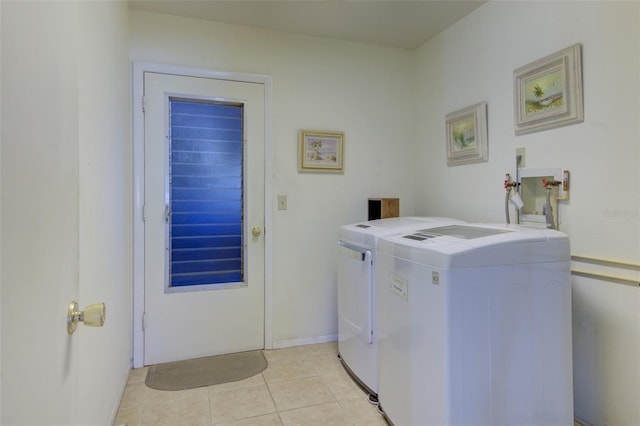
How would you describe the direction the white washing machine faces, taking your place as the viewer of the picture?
facing the viewer and to the left of the viewer

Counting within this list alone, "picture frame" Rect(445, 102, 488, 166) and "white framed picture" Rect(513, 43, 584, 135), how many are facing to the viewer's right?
0

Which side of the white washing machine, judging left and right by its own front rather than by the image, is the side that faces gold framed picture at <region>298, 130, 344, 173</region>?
right

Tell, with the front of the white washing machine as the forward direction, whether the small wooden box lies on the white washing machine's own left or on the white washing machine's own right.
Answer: on the white washing machine's own right

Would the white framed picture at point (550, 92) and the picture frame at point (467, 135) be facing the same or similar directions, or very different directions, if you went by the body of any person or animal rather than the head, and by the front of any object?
same or similar directions

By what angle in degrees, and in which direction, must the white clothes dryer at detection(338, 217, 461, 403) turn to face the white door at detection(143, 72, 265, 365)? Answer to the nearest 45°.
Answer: approximately 45° to its right

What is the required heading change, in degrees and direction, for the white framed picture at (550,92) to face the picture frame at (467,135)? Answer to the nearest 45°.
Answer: approximately 90° to its right

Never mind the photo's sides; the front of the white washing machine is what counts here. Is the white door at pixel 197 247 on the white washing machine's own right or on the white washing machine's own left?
on the white washing machine's own right

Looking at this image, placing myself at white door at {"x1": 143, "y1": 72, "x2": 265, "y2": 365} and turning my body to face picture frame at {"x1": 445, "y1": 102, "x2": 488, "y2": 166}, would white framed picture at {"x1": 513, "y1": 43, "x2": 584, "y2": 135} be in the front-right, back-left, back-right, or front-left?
front-right

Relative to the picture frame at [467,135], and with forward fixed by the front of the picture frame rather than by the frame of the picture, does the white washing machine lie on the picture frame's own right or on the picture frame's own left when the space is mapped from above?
on the picture frame's own left

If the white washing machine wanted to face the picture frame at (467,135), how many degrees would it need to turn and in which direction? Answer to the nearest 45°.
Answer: approximately 135° to its right

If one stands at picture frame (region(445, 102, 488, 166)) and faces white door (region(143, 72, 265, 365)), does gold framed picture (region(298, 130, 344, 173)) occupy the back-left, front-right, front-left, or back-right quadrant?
front-right

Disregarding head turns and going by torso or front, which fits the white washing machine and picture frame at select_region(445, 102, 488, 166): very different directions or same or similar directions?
same or similar directions
